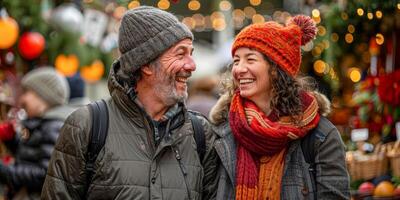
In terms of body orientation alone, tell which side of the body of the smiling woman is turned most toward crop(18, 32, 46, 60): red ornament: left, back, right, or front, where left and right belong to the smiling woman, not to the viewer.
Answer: right

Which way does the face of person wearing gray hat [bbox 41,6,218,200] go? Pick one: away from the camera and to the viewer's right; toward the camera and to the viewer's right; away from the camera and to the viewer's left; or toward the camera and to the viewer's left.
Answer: toward the camera and to the viewer's right

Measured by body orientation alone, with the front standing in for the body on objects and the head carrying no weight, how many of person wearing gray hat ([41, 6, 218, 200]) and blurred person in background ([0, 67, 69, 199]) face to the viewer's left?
1

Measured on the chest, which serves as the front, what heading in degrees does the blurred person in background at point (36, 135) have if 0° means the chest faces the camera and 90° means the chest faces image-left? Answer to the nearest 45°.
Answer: approximately 90°

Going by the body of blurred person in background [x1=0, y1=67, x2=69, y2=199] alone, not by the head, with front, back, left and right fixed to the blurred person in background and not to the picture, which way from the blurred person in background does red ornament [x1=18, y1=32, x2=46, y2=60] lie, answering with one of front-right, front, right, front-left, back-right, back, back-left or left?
right

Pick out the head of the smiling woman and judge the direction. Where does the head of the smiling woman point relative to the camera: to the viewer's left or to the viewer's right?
to the viewer's left

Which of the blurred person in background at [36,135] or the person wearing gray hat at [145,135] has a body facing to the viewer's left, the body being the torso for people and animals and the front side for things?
the blurred person in background
